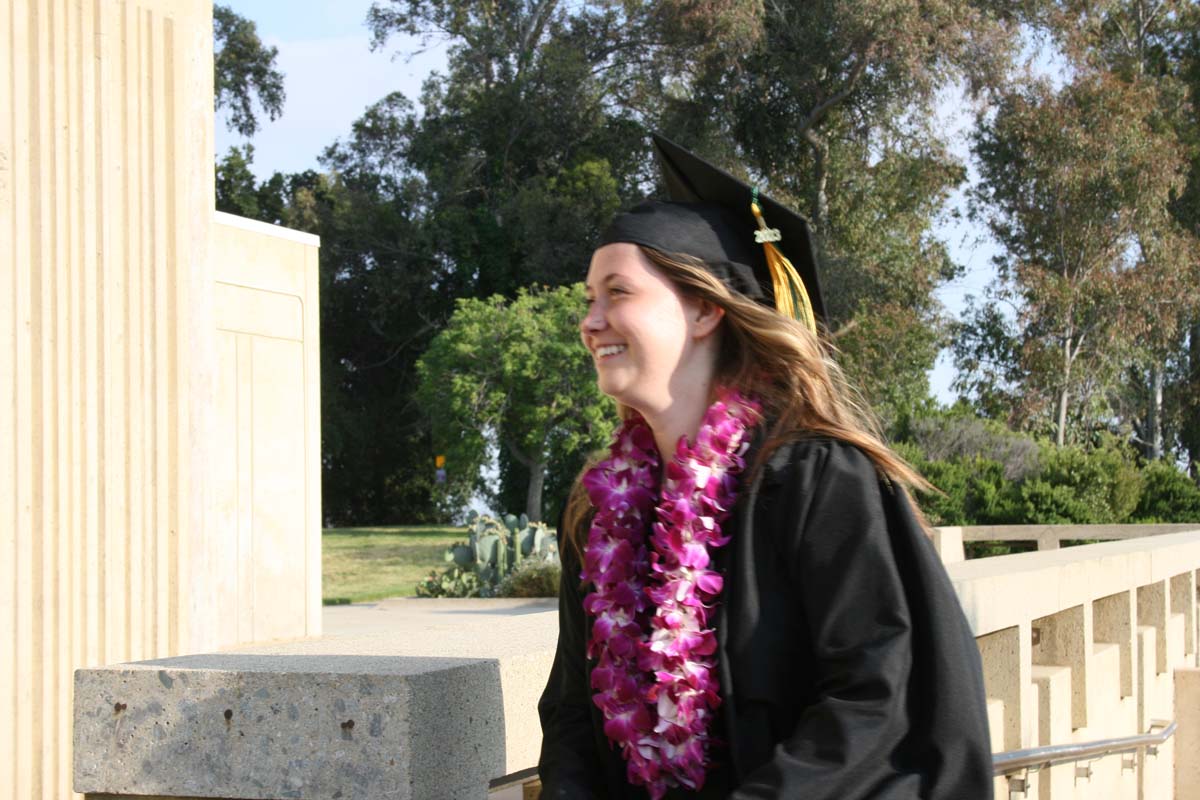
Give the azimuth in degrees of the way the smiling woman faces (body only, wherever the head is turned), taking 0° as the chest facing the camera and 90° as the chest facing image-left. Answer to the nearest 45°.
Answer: approximately 45°

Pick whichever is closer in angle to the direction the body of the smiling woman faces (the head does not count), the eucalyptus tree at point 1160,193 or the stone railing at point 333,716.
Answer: the stone railing

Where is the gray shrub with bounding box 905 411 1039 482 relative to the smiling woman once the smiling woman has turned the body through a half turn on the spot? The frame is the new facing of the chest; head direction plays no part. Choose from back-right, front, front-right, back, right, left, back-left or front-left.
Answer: front-left

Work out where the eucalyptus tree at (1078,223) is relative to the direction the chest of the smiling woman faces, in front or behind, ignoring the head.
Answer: behind

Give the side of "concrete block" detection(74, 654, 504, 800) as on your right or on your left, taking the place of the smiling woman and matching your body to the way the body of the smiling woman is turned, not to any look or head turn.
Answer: on your right

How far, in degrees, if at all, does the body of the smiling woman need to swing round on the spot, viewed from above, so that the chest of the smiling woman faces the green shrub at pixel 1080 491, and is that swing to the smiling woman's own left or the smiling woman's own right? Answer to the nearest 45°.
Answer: approximately 135° to the smiling woman's own right

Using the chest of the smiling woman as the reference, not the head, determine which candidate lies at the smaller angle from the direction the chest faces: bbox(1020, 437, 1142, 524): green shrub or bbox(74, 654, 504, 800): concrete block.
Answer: the concrete block

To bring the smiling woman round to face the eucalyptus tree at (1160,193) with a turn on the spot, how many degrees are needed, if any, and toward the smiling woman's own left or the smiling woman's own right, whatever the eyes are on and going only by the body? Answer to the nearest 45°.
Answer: approximately 135° to the smiling woman's own right

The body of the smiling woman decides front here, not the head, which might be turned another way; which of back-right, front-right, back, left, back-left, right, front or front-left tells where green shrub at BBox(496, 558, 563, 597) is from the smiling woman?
back-right

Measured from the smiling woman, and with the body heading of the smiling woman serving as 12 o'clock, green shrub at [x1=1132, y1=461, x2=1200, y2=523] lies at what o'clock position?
The green shrub is roughly at 5 o'clock from the smiling woman.

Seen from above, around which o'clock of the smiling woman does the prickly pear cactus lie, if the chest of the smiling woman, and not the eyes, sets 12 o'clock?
The prickly pear cactus is roughly at 4 o'clock from the smiling woman.
